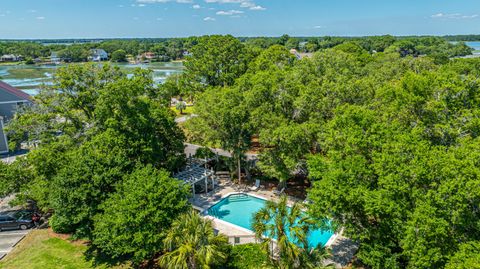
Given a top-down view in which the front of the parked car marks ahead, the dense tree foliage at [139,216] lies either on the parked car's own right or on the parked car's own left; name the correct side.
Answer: on the parked car's own right

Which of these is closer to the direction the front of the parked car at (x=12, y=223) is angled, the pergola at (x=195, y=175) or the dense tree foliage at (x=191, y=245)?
the pergola
